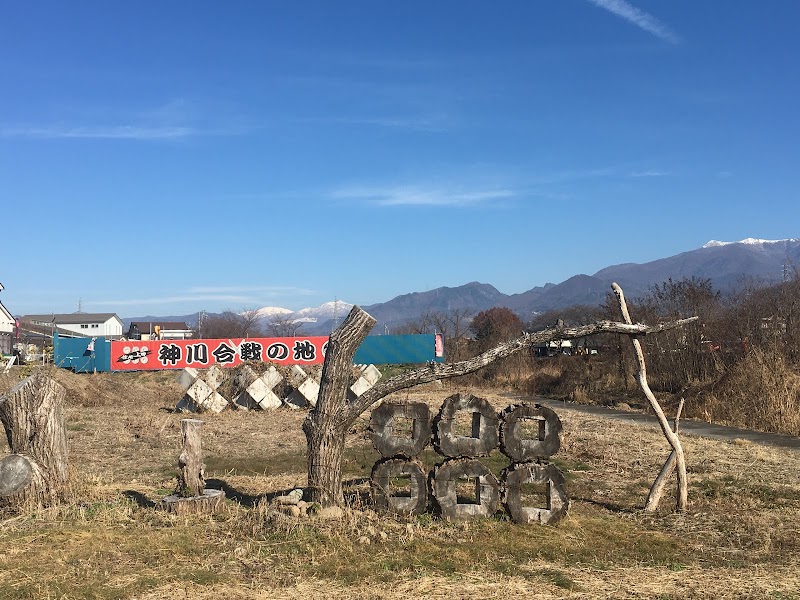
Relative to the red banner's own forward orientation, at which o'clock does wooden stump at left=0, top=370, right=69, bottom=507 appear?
The wooden stump is roughly at 12 o'clock from the red banner.

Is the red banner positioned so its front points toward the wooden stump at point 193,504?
yes

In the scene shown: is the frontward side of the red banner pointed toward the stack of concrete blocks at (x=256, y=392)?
yes

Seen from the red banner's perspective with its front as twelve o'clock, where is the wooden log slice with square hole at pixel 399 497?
The wooden log slice with square hole is roughly at 12 o'clock from the red banner.

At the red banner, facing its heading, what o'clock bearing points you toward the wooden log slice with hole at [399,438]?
The wooden log slice with hole is roughly at 12 o'clock from the red banner.

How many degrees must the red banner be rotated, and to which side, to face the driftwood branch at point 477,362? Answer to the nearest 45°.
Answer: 0° — it already faces it

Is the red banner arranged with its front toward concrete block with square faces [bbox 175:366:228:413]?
yes
